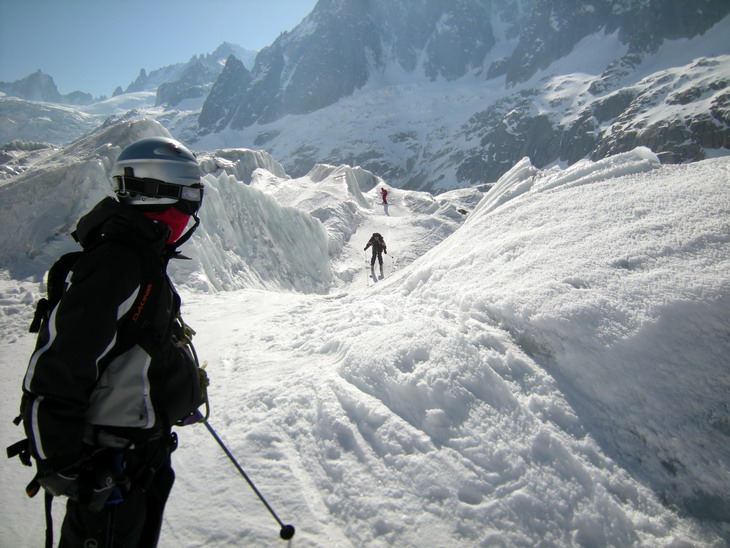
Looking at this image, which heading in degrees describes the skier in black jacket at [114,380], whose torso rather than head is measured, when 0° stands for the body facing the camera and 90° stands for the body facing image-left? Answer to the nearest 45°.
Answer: approximately 270°

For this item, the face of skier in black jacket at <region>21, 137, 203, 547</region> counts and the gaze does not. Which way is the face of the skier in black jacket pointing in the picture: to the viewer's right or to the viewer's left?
to the viewer's right
